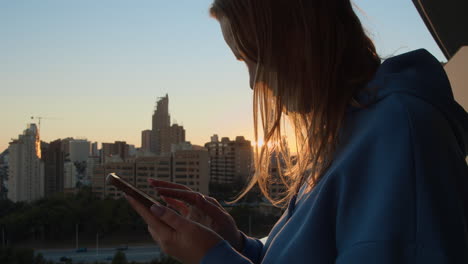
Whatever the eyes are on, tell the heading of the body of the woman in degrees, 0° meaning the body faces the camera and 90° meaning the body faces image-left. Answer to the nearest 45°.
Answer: approximately 90°

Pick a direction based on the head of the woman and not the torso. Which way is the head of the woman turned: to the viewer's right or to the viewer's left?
to the viewer's left
